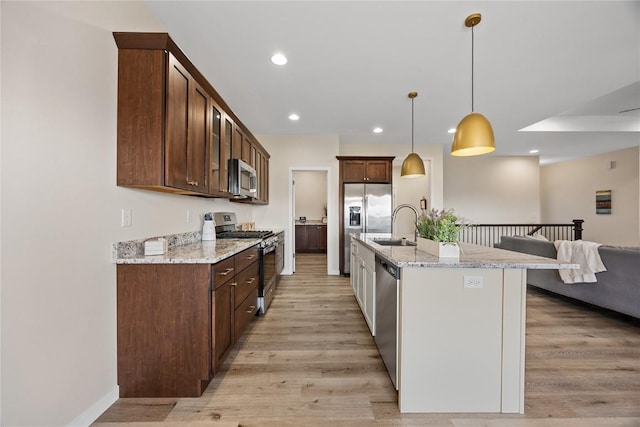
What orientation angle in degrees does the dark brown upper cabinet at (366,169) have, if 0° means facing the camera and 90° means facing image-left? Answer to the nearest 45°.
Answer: approximately 0°

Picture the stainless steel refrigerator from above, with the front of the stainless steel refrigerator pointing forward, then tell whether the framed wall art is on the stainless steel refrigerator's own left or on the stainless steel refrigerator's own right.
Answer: on the stainless steel refrigerator's own left

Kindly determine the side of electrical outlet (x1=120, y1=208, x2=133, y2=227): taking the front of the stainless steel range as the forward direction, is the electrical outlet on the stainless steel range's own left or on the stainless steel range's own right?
on the stainless steel range's own right

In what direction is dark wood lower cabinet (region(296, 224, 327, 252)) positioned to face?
toward the camera

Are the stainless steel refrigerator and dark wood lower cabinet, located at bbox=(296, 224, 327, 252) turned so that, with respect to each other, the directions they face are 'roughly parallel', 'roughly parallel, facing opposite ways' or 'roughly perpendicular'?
roughly parallel

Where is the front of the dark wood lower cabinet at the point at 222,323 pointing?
to the viewer's right

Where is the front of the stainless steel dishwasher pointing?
to the viewer's left

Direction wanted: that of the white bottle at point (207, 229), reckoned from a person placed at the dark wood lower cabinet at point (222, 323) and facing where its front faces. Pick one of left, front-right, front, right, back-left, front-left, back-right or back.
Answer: left

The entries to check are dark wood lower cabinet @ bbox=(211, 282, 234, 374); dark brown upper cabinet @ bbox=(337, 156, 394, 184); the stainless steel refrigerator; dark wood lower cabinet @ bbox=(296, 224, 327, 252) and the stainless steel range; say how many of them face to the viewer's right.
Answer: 2

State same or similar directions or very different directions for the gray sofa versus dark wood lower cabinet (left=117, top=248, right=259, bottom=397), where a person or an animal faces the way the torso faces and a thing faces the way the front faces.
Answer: same or similar directions

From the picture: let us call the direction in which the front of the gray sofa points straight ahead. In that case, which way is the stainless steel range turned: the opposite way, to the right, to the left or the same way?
the same way

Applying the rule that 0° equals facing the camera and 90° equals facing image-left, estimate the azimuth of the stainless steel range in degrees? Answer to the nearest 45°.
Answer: approximately 270°

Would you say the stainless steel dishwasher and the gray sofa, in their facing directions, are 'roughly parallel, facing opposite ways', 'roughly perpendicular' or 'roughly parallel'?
roughly parallel, facing opposite ways

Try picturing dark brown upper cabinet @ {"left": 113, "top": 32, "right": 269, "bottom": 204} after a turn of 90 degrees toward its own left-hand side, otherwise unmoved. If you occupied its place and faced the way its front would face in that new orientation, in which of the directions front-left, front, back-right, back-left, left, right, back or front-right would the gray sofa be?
right

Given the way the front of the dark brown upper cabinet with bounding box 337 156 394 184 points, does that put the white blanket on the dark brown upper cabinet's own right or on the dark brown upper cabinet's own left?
on the dark brown upper cabinet's own left

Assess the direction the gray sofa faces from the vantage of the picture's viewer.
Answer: facing away from the viewer and to the right of the viewer

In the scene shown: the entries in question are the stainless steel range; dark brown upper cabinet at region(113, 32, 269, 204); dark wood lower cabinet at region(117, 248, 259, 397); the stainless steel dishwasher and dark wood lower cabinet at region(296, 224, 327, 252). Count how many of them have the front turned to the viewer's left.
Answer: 1

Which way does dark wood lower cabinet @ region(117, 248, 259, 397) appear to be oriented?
to the viewer's right

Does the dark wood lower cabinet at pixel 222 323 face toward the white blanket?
yes
